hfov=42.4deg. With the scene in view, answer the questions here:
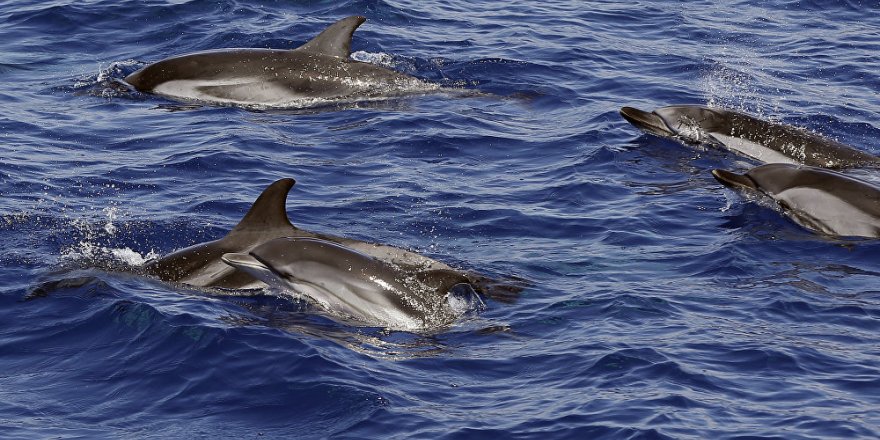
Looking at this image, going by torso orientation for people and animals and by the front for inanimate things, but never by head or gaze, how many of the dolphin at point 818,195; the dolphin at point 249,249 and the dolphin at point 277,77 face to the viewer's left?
3

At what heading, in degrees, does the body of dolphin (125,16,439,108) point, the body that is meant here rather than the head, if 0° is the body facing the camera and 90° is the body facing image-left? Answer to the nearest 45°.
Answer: approximately 90°

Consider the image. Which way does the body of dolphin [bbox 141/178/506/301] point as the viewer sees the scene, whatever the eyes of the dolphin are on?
to the viewer's left

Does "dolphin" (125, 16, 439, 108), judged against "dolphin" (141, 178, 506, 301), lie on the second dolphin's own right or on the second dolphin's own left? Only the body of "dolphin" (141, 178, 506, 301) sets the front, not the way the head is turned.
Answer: on the second dolphin's own right

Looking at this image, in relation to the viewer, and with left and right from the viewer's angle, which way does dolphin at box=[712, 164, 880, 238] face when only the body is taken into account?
facing to the left of the viewer

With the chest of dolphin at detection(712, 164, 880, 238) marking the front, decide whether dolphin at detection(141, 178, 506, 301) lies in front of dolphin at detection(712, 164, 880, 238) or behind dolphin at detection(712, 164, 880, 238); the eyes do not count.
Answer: in front

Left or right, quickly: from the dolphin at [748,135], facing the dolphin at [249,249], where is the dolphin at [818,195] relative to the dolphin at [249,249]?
left

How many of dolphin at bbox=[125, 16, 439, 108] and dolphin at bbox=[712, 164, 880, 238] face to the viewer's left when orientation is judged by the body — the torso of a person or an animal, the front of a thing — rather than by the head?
2

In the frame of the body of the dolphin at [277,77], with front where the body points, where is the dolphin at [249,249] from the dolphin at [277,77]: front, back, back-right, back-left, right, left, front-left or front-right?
left

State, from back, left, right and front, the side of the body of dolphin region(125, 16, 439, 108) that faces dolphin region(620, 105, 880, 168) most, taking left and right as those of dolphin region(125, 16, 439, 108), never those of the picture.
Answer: back

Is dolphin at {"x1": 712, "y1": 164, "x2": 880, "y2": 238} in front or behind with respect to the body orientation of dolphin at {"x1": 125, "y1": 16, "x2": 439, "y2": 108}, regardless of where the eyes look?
behind
